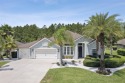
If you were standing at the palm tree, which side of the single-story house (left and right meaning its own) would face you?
front

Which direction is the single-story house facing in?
toward the camera
